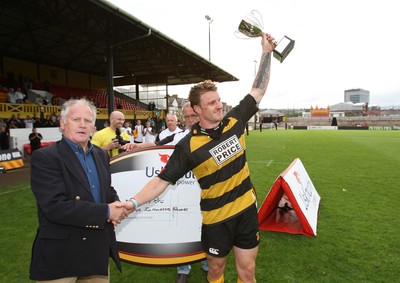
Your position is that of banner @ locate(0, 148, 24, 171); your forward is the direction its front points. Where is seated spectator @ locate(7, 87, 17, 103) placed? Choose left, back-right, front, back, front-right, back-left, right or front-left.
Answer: back-left

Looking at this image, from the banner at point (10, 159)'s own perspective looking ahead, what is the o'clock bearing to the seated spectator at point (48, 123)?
The seated spectator is roughly at 8 o'clock from the banner.

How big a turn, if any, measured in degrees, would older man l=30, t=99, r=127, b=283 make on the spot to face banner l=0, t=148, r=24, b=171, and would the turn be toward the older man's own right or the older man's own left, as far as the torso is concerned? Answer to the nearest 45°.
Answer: approximately 135° to the older man's own left

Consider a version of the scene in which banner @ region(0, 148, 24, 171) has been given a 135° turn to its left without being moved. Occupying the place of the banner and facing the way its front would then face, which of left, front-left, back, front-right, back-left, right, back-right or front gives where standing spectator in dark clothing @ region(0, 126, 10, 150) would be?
front

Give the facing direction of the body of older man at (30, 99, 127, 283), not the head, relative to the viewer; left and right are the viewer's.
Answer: facing the viewer and to the right of the viewer

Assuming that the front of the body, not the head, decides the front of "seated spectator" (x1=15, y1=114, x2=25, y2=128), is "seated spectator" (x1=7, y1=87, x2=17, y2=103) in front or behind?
behind

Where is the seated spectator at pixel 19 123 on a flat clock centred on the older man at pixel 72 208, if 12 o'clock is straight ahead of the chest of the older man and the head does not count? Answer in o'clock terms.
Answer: The seated spectator is roughly at 7 o'clock from the older man.

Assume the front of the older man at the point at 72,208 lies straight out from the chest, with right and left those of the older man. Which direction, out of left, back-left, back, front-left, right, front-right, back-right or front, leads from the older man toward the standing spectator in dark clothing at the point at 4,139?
back-left

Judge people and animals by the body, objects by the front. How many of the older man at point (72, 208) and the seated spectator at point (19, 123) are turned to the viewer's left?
0

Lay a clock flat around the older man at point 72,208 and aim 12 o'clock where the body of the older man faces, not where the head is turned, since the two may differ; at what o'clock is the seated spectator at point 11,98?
The seated spectator is roughly at 7 o'clock from the older man.

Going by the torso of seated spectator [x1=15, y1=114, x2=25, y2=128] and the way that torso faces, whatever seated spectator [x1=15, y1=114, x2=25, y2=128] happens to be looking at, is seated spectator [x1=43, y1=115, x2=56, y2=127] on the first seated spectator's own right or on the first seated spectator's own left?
on the first seated spectator's own left
